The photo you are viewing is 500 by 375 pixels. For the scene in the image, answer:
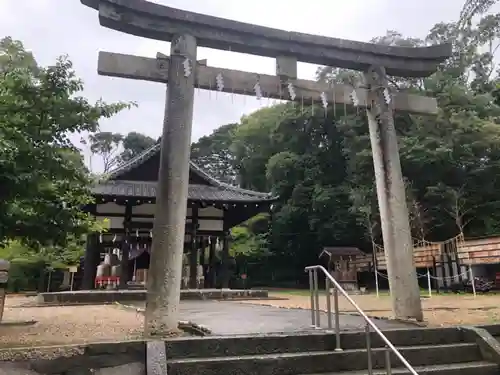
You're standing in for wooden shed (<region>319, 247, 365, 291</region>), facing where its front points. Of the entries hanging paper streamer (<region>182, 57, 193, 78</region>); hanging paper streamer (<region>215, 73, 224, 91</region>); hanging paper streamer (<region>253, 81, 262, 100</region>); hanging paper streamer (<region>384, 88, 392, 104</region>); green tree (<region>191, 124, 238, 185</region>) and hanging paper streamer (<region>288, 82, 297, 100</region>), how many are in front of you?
5

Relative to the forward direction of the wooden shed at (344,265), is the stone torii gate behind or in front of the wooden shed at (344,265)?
in front

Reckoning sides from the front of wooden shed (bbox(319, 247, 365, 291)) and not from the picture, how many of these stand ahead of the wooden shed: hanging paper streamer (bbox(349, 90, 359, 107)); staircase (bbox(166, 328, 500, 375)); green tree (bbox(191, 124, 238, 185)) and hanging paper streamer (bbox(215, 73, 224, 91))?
3

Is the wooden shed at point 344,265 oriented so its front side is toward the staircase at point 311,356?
yes

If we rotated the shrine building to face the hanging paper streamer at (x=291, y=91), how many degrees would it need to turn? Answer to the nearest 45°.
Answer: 0° — it already faces it

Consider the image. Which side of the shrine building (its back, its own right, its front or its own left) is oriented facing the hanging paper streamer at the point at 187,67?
front

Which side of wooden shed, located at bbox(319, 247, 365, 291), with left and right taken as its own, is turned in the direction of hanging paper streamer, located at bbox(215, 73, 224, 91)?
front

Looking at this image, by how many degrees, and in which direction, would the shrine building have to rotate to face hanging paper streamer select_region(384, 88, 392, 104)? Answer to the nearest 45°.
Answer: approximately 45° to its left

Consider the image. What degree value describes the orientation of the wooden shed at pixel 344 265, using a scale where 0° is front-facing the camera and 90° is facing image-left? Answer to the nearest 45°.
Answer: approximately 0°

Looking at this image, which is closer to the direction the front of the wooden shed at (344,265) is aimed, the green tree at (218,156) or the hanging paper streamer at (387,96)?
the hanging paper streamer

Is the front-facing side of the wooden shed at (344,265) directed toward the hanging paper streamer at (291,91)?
yes

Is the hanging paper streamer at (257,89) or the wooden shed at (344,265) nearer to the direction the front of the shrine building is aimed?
the hanging paper streamer

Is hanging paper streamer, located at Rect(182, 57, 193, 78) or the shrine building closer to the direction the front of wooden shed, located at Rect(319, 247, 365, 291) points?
the hanging paper streamer

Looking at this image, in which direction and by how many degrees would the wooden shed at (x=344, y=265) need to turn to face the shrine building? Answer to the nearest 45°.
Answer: approximately 45° to its right

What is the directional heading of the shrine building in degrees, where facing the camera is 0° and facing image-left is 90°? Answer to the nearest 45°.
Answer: approximately 0°

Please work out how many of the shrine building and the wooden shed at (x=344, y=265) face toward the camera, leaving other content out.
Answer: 2
